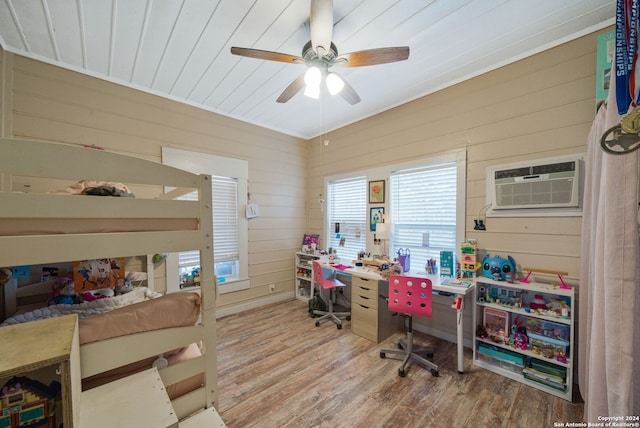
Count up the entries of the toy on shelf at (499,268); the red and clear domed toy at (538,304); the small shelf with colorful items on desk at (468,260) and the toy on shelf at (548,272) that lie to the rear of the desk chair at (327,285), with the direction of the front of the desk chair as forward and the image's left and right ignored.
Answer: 0

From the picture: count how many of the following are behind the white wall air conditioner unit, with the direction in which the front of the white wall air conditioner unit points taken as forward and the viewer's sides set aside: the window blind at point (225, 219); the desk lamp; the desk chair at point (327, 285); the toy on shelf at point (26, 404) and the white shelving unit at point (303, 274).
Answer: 0

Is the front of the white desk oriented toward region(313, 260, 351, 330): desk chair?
no

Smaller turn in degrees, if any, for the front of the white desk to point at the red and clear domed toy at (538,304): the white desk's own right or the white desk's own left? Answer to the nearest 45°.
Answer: approximately 135° to the white desk's own left

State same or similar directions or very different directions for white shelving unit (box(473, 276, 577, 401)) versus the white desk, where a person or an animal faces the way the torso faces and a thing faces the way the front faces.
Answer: same or similar directions

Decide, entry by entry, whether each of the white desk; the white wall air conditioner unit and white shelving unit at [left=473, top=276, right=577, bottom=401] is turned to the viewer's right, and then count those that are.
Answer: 0

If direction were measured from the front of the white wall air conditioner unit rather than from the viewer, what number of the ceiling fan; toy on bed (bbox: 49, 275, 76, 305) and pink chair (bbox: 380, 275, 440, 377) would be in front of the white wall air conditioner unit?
3

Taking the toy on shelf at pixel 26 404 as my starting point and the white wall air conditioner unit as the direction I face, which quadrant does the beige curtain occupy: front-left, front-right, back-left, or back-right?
front-right

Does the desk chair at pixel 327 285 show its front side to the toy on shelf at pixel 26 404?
no

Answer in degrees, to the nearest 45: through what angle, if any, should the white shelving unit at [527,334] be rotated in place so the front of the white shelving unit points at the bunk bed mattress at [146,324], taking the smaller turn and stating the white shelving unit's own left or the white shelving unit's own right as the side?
0° — it already faces it

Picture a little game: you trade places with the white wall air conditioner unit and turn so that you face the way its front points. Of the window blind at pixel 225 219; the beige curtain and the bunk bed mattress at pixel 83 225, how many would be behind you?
0

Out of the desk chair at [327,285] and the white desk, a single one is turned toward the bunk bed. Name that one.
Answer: the white desk

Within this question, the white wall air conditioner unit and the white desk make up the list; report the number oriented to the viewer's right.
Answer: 0

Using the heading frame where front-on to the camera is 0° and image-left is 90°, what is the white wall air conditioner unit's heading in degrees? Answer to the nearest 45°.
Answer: approximately 45°

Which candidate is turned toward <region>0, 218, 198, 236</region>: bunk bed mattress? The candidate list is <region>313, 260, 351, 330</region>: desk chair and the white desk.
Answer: the white desk
